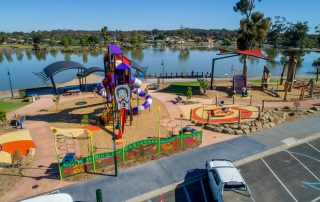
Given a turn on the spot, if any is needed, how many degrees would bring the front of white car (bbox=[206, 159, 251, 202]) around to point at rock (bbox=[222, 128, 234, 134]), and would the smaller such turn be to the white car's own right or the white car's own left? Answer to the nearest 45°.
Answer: approximately 45° to the white car's own right

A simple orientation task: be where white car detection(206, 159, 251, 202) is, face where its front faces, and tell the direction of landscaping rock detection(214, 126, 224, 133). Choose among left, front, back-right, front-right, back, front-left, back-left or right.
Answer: front-right

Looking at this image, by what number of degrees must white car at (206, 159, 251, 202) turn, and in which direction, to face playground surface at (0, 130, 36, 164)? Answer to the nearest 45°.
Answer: approximately 45° to its left

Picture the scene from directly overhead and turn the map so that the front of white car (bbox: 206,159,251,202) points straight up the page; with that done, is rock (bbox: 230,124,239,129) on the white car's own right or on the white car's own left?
on the white car's own right

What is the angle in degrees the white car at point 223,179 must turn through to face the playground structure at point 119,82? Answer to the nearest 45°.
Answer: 0° — it already faces it

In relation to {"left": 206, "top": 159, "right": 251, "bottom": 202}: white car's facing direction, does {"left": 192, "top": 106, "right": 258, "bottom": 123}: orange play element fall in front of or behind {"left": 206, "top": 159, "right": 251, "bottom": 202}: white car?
in front

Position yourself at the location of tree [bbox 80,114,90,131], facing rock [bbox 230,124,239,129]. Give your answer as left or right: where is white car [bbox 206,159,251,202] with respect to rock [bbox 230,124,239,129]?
right

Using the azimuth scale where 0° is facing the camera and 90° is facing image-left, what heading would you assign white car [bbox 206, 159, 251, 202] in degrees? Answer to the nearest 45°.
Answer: approximately 135°

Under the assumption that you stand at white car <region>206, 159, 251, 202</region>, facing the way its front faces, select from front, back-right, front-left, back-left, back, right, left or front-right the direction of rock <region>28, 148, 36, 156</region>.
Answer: front-left

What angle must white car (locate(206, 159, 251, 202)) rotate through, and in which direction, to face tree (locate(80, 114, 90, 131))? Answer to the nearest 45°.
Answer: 0° — it already faces it
